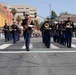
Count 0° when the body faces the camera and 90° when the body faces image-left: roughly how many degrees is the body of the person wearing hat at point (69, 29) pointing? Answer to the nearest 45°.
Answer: approximately 0°
